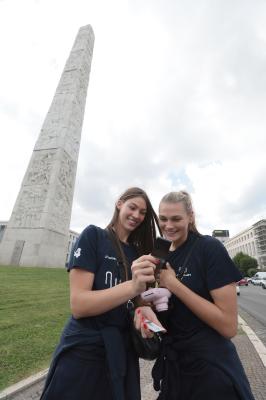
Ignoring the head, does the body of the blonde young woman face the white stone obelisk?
no

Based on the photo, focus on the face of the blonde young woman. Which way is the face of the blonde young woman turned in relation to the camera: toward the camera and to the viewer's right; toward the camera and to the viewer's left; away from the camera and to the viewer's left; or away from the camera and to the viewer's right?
toward the camera and to the viewer's left

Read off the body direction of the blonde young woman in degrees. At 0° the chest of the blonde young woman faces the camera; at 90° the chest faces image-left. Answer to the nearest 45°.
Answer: approximately 45°
